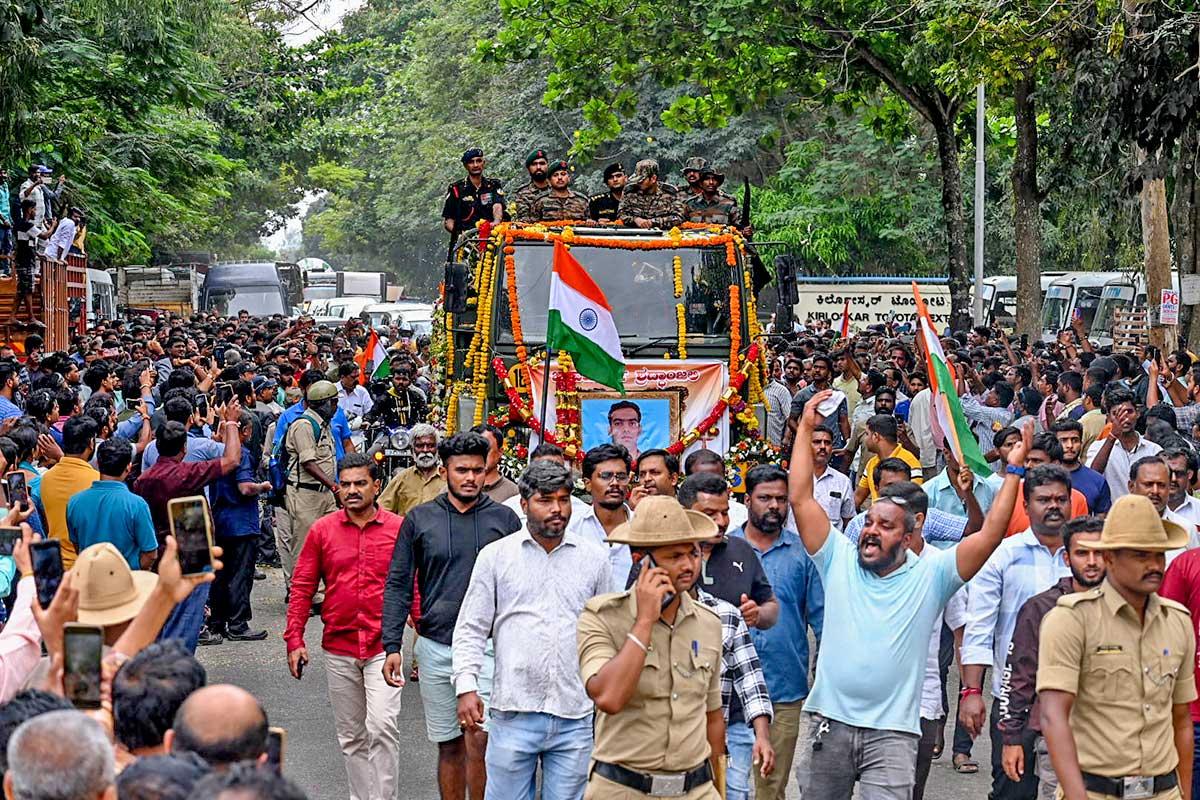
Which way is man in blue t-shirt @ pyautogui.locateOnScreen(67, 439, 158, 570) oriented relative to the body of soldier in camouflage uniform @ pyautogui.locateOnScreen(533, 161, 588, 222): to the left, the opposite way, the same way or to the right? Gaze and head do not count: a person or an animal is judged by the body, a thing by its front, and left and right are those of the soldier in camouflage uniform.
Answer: the opposite way

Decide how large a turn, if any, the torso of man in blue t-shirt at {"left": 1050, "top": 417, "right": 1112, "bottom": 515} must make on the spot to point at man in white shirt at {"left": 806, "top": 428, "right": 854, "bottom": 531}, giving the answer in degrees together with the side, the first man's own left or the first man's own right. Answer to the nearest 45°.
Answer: approximately 45° to the first man's own right

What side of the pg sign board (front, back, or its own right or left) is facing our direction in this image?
front

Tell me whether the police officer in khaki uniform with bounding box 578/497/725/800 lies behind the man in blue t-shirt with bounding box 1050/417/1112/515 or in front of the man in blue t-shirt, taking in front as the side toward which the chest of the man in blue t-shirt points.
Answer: in front

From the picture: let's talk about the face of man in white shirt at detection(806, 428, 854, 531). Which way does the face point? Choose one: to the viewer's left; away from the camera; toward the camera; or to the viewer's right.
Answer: toward the camera

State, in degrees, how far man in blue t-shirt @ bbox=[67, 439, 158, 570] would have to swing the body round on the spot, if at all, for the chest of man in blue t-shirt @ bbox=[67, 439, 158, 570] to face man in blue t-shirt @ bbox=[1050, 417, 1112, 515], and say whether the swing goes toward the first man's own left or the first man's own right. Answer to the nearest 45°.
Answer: approximately 90° to the first man's own right

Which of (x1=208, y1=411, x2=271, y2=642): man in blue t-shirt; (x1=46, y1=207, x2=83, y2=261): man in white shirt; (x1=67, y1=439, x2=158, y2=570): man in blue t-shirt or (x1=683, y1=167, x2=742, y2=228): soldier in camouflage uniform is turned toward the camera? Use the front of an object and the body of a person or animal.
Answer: the soldier in camouflage uniform

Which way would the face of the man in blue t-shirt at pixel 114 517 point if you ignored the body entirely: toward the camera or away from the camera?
away from the camera

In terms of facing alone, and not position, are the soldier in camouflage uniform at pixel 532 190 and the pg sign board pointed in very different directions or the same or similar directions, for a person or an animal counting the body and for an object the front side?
same or similar directions

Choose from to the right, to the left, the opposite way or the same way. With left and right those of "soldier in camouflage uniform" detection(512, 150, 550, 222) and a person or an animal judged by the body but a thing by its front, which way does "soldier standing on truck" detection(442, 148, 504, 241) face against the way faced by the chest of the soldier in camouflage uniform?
the same way

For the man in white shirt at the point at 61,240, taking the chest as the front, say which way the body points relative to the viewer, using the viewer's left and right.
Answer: facing to the right of the viewer

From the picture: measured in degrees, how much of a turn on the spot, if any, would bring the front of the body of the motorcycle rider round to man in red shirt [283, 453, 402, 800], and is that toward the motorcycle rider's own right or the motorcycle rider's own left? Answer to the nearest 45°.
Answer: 0° — they already face them

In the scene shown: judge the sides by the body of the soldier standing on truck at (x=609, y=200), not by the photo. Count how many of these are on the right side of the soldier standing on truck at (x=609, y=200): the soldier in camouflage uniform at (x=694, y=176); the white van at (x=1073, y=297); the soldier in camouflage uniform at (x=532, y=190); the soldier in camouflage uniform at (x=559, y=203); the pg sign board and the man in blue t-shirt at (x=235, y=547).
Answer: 3

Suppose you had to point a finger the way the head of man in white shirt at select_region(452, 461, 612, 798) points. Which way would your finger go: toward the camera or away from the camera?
toward the camera

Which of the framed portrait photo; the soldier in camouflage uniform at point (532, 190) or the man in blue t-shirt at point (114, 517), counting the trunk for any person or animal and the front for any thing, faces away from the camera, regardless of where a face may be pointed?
the man in blue t-shirt

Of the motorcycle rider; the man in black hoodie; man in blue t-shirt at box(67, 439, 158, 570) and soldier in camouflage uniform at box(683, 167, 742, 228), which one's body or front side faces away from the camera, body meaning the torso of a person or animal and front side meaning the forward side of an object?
the man in blue t-shirt
